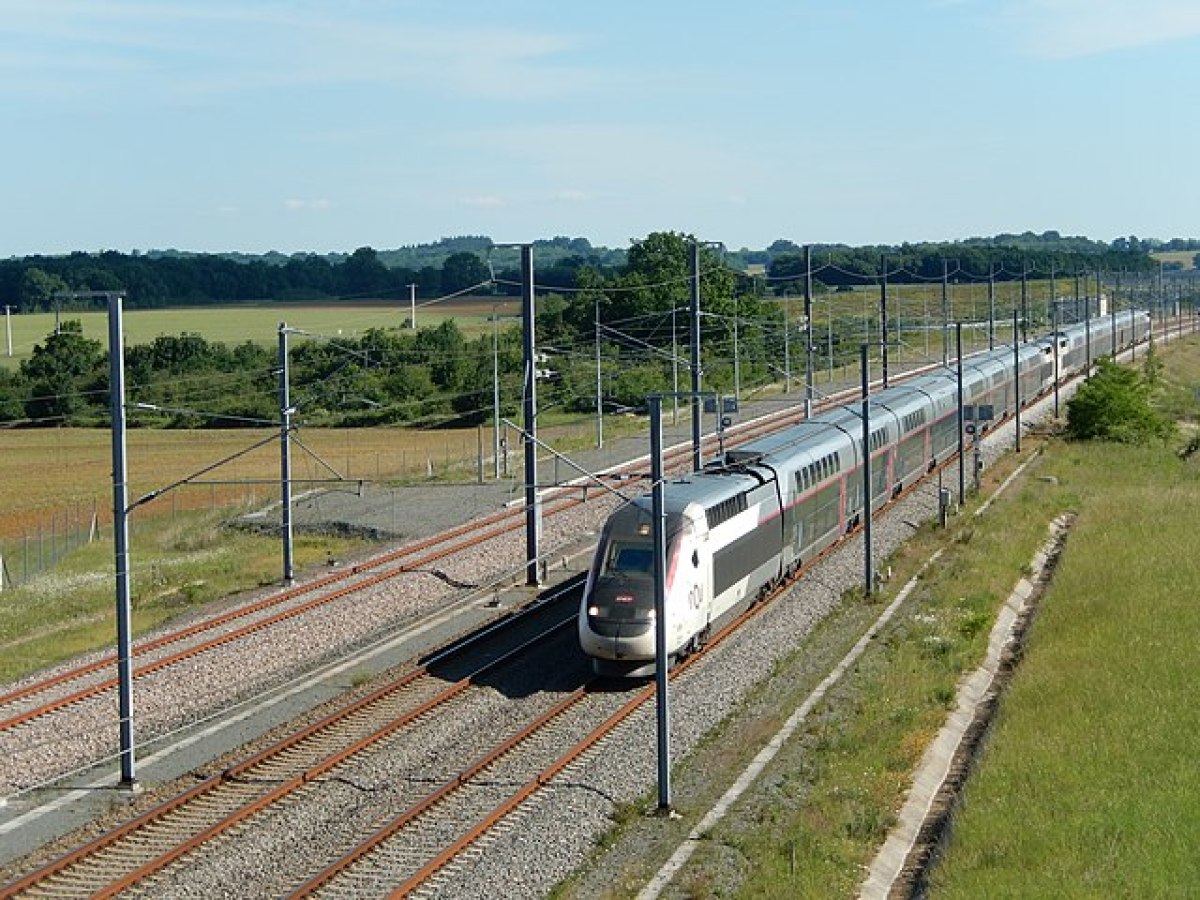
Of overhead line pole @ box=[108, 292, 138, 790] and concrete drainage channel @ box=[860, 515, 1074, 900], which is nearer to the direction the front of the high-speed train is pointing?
the overhead line pole

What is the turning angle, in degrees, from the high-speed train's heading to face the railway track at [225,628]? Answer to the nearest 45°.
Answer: approximately 45° to its right

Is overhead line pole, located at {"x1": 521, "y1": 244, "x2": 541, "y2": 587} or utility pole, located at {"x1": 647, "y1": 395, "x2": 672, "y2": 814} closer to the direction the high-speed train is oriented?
the utility pole

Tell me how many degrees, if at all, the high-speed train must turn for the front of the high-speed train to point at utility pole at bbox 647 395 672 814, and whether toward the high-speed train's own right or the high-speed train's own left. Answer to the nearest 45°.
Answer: approximately 45° to the high-speed train's own left

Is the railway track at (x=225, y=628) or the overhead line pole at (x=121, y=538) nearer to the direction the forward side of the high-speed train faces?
the overhead line pole

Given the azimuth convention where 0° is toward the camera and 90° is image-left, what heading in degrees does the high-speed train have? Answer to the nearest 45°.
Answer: approximately 45°

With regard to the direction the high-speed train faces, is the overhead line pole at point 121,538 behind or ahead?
ahead
